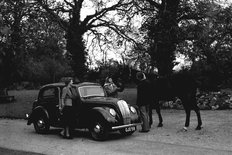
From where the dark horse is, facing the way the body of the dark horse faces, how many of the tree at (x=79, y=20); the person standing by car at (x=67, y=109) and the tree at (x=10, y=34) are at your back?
0

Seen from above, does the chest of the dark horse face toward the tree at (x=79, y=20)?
no

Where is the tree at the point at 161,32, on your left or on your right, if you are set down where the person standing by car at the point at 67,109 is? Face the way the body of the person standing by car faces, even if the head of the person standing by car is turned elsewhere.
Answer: on your left

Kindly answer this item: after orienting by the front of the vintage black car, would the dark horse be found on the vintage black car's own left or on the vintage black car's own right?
on the vintage black car's own left

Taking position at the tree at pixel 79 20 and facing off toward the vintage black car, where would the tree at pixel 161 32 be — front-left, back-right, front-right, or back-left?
front-left

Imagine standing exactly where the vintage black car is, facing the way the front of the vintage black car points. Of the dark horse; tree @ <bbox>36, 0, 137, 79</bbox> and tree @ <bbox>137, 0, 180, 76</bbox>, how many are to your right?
0

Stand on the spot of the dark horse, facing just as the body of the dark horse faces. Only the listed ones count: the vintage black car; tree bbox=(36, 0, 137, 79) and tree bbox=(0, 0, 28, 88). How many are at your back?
0

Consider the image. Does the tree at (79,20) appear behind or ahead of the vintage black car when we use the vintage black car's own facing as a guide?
behind

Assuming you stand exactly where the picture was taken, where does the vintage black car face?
facing the viewer and to the right of the viewer

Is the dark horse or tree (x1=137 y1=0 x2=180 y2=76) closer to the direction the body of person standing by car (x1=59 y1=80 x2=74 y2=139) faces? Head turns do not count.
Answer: the dark horse

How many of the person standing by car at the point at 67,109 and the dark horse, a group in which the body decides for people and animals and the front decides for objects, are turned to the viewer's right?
1

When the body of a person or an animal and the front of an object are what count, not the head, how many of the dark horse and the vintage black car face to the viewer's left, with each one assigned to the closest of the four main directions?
1
